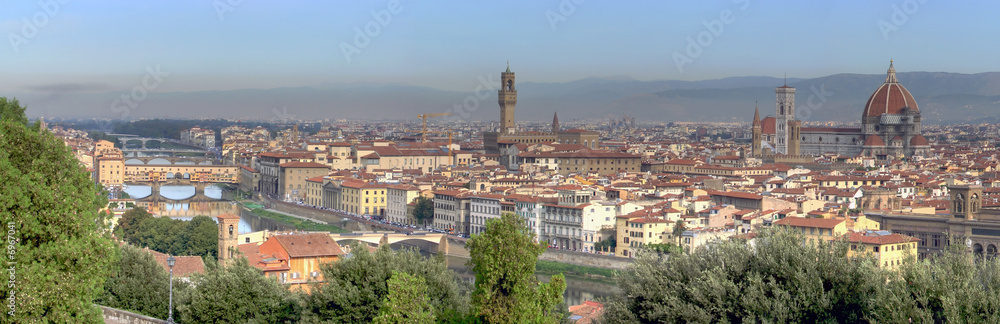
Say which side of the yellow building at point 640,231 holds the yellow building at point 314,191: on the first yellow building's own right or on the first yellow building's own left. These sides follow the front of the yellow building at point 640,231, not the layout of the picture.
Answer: on the first yellow building's own right

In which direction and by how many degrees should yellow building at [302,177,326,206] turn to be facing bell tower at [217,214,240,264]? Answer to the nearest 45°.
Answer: approximately 45° to its left

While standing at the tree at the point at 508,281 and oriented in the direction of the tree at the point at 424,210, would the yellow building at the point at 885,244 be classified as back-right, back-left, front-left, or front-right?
front-right

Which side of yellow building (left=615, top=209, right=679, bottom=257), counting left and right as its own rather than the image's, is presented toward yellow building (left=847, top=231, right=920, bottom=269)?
left

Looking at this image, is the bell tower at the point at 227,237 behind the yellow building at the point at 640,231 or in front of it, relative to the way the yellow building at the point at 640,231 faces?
in front

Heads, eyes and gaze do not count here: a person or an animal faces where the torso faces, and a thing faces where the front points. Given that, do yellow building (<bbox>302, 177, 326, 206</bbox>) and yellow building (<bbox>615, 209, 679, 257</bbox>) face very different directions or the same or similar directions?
same or similar directions

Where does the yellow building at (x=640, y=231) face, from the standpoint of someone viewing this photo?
facing the viewer and to the left of the viewer

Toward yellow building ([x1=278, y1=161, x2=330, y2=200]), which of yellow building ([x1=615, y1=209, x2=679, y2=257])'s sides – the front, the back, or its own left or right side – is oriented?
right

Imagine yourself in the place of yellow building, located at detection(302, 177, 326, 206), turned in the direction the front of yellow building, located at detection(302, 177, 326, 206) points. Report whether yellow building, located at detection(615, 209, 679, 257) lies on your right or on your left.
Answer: on your left

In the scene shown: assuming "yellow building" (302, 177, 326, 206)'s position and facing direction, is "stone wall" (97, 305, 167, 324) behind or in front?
in front

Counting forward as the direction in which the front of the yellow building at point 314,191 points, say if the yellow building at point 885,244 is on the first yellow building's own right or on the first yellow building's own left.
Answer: on the first yellow building's own left

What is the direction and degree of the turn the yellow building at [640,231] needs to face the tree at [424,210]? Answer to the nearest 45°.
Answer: approximately 90° to its right

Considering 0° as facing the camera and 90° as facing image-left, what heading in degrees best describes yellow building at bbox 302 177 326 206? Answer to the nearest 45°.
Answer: approximately 45°

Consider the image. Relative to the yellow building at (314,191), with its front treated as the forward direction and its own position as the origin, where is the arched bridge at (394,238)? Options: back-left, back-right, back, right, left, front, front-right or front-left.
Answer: front-left

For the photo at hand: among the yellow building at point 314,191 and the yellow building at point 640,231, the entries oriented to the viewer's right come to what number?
0

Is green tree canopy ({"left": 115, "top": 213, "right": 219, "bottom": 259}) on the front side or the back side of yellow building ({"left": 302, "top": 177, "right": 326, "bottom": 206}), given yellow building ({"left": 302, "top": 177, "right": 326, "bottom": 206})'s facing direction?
on the front side
